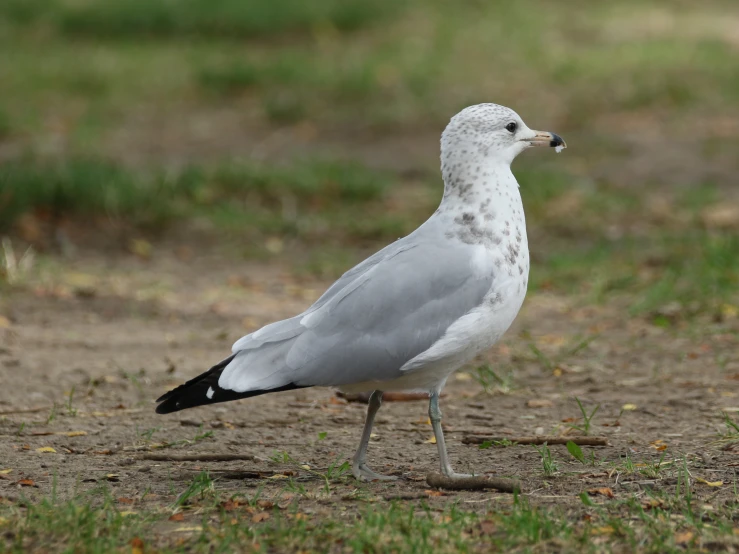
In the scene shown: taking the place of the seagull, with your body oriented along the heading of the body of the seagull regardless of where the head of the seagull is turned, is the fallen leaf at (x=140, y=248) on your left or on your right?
on your left

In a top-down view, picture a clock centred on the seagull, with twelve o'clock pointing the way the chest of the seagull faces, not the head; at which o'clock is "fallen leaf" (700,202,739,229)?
The fallen leaf is roughly at 10 o'clock from the seagull.

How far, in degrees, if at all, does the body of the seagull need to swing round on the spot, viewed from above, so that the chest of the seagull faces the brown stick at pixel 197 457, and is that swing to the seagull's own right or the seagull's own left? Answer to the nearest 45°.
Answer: approximately 135° to the seagull's own left

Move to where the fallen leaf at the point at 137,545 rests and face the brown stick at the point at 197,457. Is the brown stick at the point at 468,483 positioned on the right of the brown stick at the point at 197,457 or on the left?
right

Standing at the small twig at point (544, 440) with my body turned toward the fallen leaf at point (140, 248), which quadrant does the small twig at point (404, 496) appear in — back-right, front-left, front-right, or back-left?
back-left

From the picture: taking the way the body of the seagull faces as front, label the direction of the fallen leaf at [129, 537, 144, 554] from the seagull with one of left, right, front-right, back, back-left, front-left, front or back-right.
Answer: back-right

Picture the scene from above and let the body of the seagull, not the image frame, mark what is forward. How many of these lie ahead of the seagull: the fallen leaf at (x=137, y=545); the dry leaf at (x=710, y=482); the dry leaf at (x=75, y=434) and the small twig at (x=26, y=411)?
1

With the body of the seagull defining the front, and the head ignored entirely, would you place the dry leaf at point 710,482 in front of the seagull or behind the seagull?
in front

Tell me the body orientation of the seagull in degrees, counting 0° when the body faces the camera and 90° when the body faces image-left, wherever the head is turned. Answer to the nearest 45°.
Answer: approximately 270°

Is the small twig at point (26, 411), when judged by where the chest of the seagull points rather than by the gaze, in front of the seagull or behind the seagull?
behind

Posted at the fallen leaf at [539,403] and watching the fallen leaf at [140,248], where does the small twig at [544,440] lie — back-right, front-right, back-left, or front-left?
back-left

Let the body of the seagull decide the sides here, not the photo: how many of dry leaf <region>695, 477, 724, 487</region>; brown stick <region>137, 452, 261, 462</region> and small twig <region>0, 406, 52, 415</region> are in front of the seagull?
1
